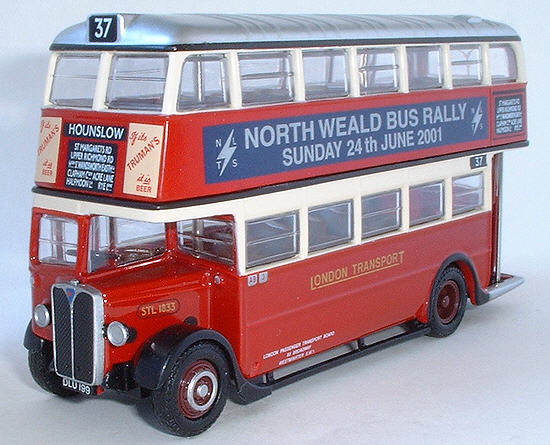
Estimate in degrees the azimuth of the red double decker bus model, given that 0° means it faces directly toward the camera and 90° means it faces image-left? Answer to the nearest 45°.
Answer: approximately 45°
